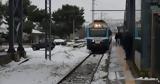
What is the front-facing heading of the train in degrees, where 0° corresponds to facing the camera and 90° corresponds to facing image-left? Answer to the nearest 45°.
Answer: approximately 0°
